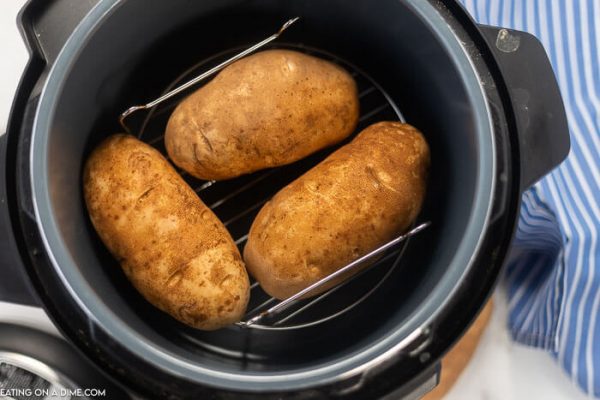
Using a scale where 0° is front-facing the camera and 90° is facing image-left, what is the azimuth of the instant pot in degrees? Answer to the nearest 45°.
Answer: approximately 0°
